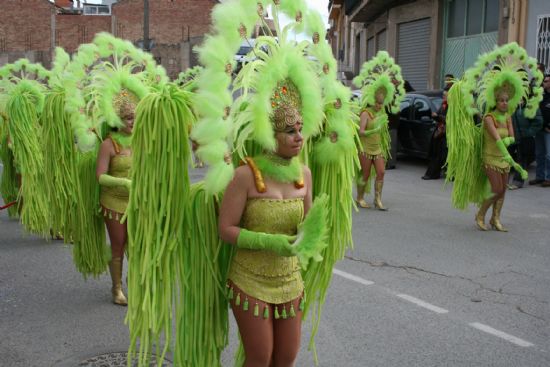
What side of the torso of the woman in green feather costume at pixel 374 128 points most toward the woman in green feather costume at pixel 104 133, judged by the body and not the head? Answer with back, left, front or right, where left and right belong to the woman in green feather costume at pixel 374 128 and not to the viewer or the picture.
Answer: right

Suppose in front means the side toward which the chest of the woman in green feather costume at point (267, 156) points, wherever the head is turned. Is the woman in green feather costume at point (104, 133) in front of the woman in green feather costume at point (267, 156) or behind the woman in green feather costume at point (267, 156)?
behind

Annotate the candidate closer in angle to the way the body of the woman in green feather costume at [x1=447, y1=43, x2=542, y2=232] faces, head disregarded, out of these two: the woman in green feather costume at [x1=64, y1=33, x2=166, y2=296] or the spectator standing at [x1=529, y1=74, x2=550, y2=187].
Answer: the woman in green feather costume

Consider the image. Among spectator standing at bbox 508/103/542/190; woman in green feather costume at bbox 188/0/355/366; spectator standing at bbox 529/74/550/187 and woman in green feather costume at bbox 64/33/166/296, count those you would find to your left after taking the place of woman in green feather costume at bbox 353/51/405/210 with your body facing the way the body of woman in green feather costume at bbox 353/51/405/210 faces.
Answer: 2

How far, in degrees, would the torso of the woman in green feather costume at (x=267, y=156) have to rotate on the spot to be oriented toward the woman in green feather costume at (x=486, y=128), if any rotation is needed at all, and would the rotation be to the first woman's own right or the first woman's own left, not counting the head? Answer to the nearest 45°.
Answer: approximately 90° to the first woman's own left

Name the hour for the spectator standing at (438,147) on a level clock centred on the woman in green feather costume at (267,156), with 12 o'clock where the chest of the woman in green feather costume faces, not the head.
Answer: The spectator standing is roughly at 8 o'clock from the woman in green feather costume.

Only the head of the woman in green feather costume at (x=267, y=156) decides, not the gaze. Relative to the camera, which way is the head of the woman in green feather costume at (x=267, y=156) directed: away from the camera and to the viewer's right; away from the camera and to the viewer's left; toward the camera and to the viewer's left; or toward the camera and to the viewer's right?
toward the camera and to the viewer's right
